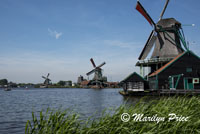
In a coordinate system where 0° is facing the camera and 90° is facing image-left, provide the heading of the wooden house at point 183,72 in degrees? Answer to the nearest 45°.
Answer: approximately 0°

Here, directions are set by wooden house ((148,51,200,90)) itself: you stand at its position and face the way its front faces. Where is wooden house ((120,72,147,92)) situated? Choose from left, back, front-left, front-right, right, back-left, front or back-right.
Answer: right
